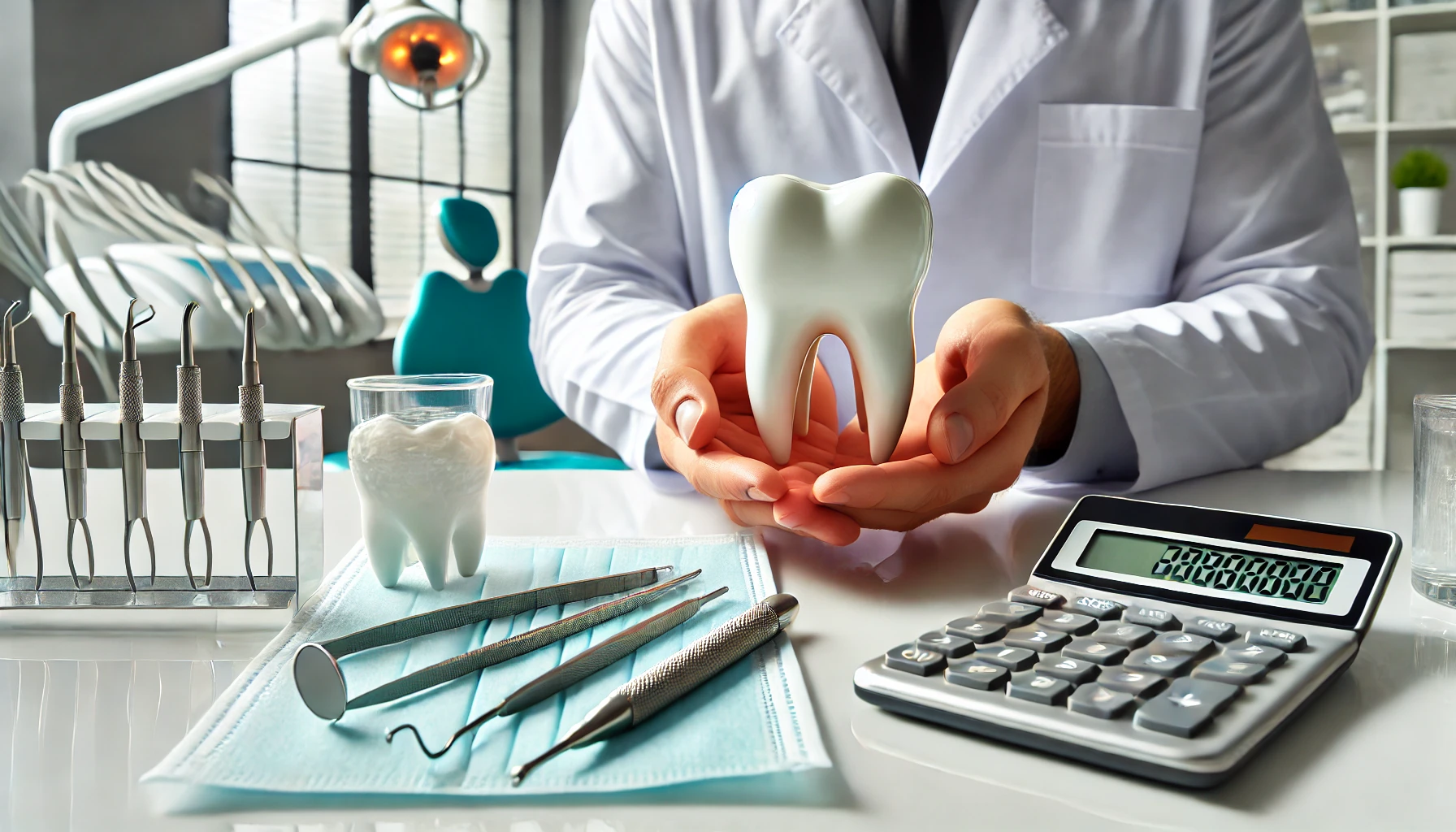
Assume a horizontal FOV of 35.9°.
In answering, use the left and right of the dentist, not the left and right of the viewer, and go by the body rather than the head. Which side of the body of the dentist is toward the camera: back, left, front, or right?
front

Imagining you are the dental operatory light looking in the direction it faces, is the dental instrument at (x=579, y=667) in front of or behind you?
in front

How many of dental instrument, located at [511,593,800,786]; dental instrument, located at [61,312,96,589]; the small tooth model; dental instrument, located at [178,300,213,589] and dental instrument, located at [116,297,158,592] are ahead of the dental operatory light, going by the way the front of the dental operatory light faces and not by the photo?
5

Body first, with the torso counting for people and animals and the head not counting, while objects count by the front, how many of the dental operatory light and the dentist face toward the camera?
2

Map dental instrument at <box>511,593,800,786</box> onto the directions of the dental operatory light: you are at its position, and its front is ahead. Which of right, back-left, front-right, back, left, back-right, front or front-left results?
front

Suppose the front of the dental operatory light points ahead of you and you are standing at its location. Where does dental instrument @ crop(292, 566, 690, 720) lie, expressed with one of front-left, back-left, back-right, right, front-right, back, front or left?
front

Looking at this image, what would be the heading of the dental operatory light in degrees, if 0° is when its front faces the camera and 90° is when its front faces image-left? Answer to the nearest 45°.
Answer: approximately 0°

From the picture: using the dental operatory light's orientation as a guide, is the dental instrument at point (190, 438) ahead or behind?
ahead

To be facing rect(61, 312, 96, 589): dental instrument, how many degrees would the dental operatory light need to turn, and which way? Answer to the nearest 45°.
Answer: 0° — it already faces it
